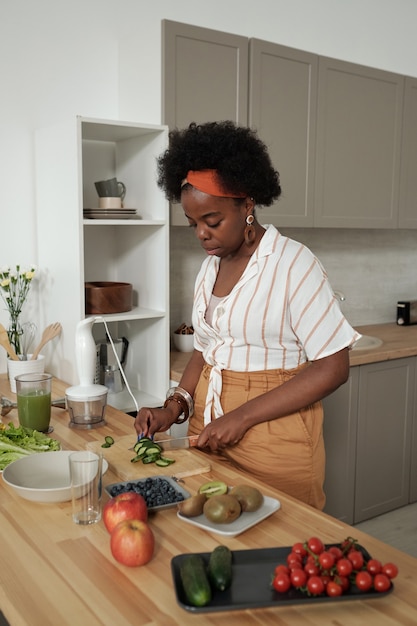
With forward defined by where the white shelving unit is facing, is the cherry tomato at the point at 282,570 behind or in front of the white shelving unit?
in front

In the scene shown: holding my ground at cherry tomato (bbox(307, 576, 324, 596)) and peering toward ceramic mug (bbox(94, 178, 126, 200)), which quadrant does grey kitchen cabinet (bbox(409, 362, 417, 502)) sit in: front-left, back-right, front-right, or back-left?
front-right

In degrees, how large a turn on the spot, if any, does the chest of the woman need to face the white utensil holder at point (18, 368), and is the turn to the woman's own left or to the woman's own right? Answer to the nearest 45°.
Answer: approximately 90° to the woman's own right

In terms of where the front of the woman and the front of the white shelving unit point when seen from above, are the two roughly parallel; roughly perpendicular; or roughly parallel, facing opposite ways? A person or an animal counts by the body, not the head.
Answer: roughly perpendicular

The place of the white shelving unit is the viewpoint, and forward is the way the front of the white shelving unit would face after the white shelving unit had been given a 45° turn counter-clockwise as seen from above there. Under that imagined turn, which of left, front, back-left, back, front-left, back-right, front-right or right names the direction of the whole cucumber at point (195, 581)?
right

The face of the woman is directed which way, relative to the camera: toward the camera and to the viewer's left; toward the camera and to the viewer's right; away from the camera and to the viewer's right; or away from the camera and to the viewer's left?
toward the camera and to the viewer's left

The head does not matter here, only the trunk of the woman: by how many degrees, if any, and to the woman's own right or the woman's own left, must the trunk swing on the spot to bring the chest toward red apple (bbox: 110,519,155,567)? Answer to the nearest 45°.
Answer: approximately 45° to the woman's own left

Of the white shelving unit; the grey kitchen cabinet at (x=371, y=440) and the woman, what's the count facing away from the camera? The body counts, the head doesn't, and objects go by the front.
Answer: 0

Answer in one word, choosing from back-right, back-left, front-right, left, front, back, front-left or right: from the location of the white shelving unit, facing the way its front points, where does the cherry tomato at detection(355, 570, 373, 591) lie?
front-right

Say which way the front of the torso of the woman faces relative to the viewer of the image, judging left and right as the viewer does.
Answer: facing the viewer and to the left of the viewer

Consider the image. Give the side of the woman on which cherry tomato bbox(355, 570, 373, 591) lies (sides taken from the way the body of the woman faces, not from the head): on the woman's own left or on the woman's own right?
on the woman's own left

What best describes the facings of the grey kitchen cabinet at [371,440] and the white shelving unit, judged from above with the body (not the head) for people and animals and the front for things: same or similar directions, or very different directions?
same or similar directions

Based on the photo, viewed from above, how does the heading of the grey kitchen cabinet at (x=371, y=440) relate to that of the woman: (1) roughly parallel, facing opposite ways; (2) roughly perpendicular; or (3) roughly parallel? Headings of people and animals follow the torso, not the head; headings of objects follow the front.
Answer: roughly perpendicular

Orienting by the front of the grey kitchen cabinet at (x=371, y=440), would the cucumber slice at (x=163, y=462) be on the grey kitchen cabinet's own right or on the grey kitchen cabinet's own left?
on the grey kitchen cabinet's own right

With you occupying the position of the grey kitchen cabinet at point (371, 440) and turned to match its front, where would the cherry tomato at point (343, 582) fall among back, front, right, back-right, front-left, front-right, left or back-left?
front-right

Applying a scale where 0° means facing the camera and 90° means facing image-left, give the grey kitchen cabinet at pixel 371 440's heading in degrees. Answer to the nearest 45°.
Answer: approximately 315°
